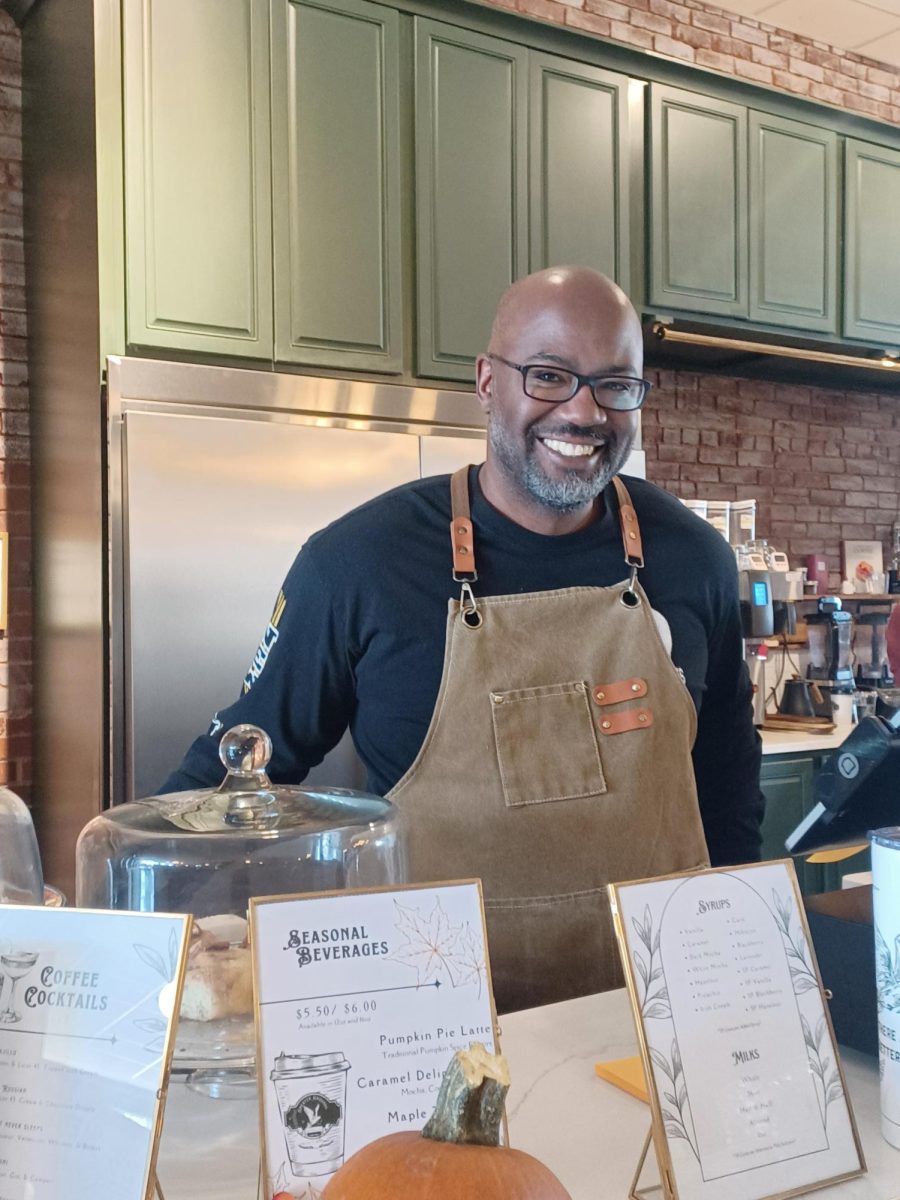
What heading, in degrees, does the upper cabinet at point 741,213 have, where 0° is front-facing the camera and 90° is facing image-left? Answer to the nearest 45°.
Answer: approximately 315°

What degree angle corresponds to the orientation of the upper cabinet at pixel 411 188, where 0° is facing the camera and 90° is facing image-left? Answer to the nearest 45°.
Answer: approximately 315°

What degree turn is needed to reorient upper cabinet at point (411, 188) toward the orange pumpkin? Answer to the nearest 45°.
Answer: approximately 45° to its right

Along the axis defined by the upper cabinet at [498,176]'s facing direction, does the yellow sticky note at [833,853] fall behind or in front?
in front

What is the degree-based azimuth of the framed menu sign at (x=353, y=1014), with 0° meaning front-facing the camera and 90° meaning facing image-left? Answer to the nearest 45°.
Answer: approximately 0°

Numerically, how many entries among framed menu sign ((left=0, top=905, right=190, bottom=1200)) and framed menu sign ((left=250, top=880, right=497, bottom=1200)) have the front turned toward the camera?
2

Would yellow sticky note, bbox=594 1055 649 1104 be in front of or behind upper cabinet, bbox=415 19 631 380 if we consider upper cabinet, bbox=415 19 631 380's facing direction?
in front

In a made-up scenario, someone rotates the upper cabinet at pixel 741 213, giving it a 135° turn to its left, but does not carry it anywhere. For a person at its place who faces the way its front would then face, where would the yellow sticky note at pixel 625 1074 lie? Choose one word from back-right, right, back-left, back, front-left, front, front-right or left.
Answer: back
